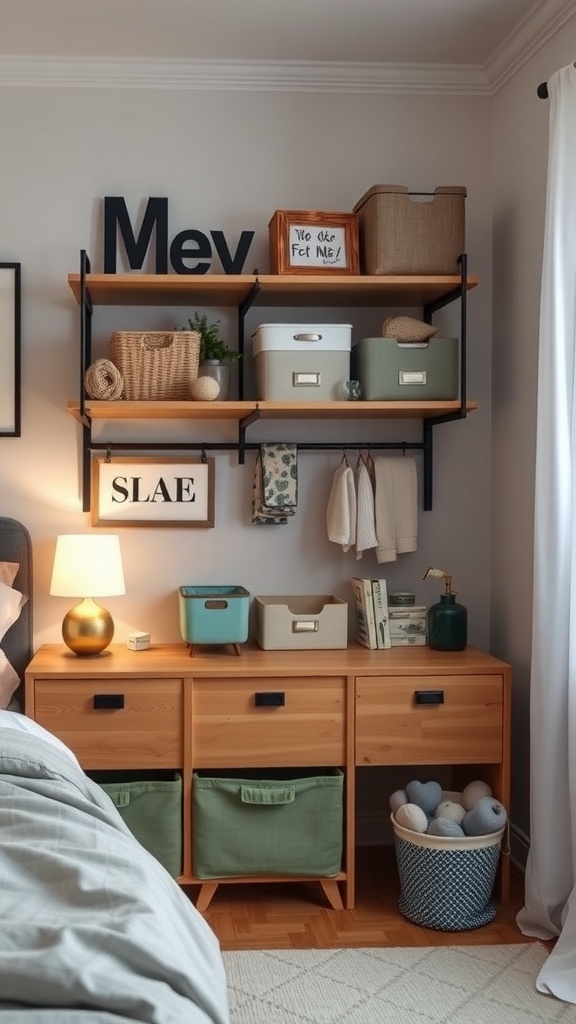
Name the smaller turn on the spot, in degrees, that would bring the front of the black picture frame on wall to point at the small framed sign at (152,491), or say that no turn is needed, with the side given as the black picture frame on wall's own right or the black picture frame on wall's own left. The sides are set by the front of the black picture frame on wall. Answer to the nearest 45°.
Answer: approximately 90° to the black picture frame on wall's own left

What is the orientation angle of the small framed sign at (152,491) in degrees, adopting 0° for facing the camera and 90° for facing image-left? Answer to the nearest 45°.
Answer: approximately 0°

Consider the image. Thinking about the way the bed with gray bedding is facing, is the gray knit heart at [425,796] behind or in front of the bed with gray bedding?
behind

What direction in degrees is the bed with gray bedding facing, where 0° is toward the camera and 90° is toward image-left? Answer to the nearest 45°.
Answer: approximately 0°
